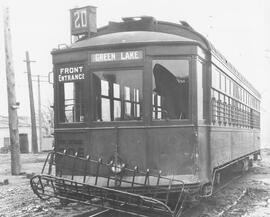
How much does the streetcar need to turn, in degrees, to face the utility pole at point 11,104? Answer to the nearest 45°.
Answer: approximately 90° to its right

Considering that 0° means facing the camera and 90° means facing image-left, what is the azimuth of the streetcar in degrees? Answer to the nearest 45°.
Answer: approximately 45°
